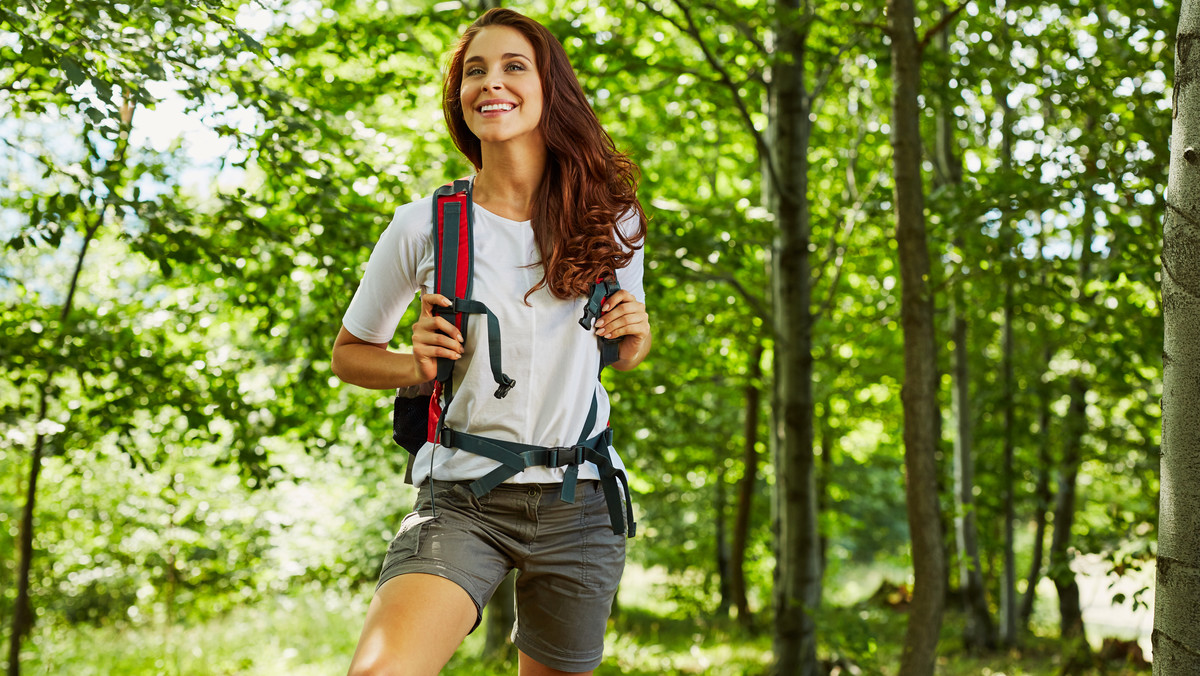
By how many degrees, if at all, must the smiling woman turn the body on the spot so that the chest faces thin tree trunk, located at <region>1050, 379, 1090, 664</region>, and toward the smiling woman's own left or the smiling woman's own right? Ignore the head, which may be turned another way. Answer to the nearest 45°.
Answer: approximately 135° to the smiling woman's own left

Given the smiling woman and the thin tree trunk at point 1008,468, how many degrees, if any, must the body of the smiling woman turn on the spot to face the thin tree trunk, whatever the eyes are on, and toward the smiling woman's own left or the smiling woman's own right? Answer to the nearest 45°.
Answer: approximately 135° to the smiling woman's own left

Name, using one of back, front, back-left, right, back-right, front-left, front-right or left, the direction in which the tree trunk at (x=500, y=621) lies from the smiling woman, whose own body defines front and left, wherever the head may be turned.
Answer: back

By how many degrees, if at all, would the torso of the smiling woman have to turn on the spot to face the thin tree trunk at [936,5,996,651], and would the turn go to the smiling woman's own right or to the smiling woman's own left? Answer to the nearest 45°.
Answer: approximately 135° to the smiling woman's own left

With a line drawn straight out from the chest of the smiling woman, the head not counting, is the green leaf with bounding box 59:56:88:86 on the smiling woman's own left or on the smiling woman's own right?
on the smiling woman's own right

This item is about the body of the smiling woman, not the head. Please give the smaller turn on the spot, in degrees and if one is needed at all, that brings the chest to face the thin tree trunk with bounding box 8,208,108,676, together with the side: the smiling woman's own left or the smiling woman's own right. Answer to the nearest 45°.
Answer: approximately 135° to the smiling woman's own right

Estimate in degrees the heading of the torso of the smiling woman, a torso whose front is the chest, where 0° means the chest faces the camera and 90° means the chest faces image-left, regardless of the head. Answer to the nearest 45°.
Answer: approximately 0°

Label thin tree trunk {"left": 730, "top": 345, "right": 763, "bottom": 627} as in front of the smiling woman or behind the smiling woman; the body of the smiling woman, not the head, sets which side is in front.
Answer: behind
